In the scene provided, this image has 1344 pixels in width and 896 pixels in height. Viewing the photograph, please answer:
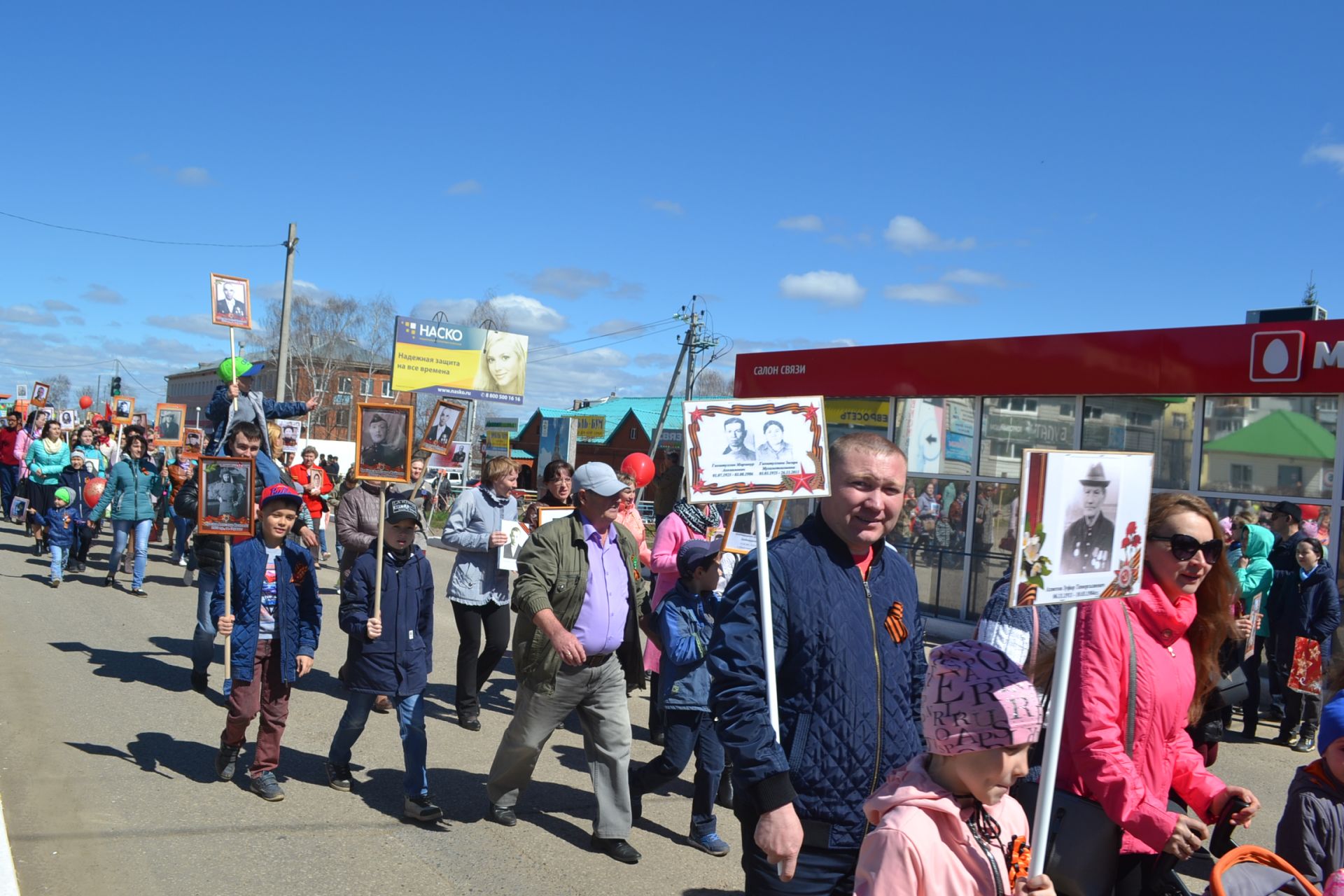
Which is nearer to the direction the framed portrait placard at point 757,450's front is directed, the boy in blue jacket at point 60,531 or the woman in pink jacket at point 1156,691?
the woman in pink jacket

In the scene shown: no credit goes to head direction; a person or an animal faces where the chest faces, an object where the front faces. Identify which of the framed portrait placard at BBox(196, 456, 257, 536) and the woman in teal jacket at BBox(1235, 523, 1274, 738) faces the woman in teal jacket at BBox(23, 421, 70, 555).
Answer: the woman in teal jacket at BBox(1235, 523, 1274, 738)

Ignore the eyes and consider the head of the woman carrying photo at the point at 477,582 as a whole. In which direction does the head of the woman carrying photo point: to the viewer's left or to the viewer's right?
to the viewer's right

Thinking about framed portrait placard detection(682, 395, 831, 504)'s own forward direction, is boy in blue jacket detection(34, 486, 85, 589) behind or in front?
behind

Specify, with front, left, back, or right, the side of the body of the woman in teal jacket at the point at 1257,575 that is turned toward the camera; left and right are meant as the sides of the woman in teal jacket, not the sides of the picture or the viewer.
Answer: left

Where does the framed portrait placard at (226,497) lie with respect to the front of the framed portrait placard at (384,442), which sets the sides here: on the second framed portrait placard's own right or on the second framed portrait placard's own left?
on the second framed portrait placard's own right
